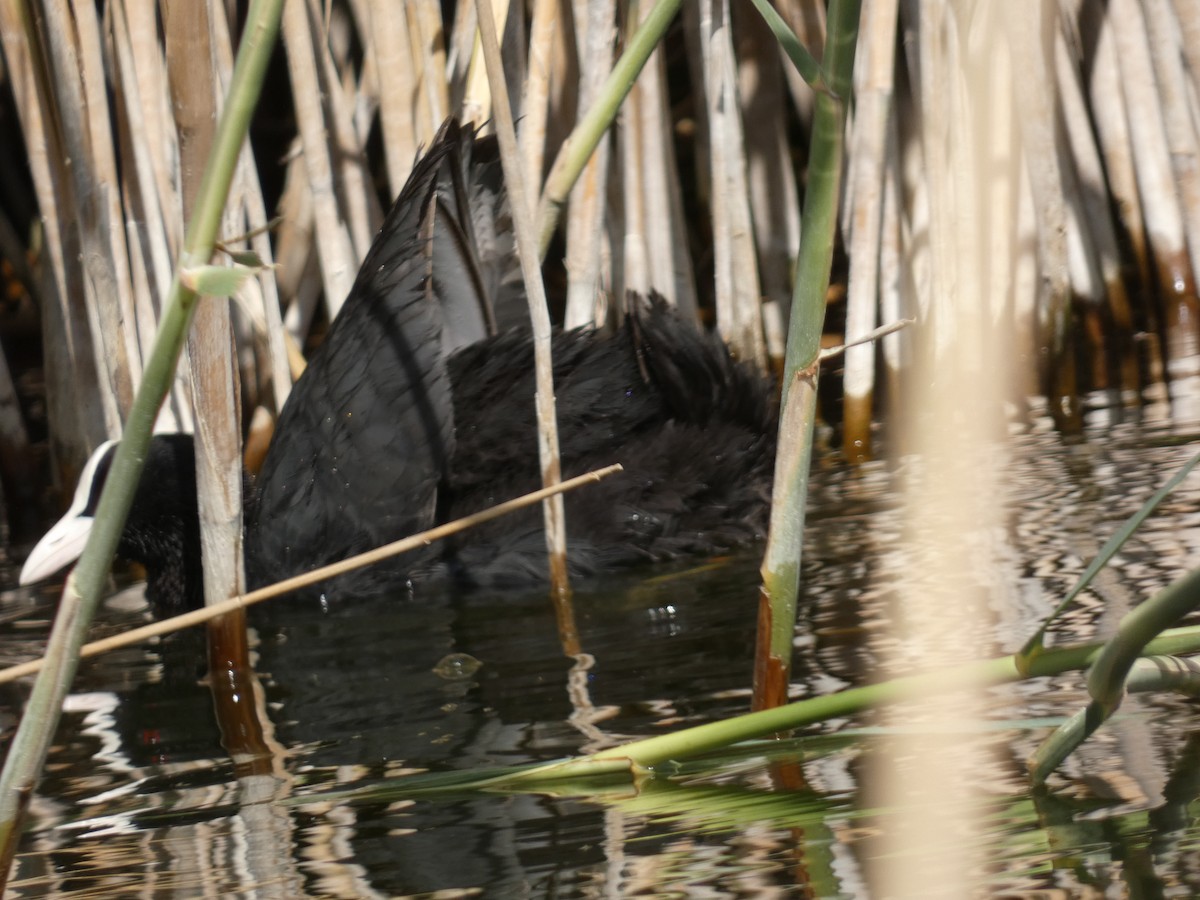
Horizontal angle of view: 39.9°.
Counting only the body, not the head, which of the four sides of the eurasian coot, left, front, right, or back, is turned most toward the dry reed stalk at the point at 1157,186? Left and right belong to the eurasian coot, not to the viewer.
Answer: back

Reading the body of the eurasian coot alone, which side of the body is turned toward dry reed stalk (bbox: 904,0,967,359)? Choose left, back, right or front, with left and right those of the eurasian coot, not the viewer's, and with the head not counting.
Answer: back

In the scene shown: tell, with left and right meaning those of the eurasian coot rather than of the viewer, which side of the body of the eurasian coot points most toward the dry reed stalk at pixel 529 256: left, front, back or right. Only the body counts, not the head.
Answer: left

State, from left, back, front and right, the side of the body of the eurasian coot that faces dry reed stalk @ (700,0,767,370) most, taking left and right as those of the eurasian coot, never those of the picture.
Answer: back

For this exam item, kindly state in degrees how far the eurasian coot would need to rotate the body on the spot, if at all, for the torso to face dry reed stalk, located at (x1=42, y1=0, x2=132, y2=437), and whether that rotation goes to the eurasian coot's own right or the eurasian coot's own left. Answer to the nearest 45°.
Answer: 0° — it already faces it

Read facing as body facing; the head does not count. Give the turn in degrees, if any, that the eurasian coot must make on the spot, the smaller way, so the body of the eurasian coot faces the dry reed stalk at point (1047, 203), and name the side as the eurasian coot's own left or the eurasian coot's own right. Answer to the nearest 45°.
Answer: approximately 180°

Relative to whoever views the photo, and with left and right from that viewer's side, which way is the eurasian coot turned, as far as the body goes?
facing to the left of the viewer
